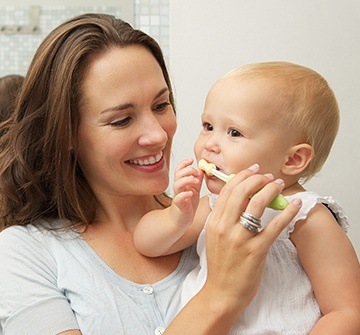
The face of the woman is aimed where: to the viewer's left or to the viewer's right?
to the viewer's right

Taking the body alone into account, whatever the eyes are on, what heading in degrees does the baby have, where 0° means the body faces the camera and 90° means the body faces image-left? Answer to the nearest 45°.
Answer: approximately 45°

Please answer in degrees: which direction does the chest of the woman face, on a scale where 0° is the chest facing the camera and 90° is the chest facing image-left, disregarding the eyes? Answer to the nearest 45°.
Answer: approximately 315°

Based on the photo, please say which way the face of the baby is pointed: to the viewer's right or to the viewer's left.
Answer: to the viewer's left
